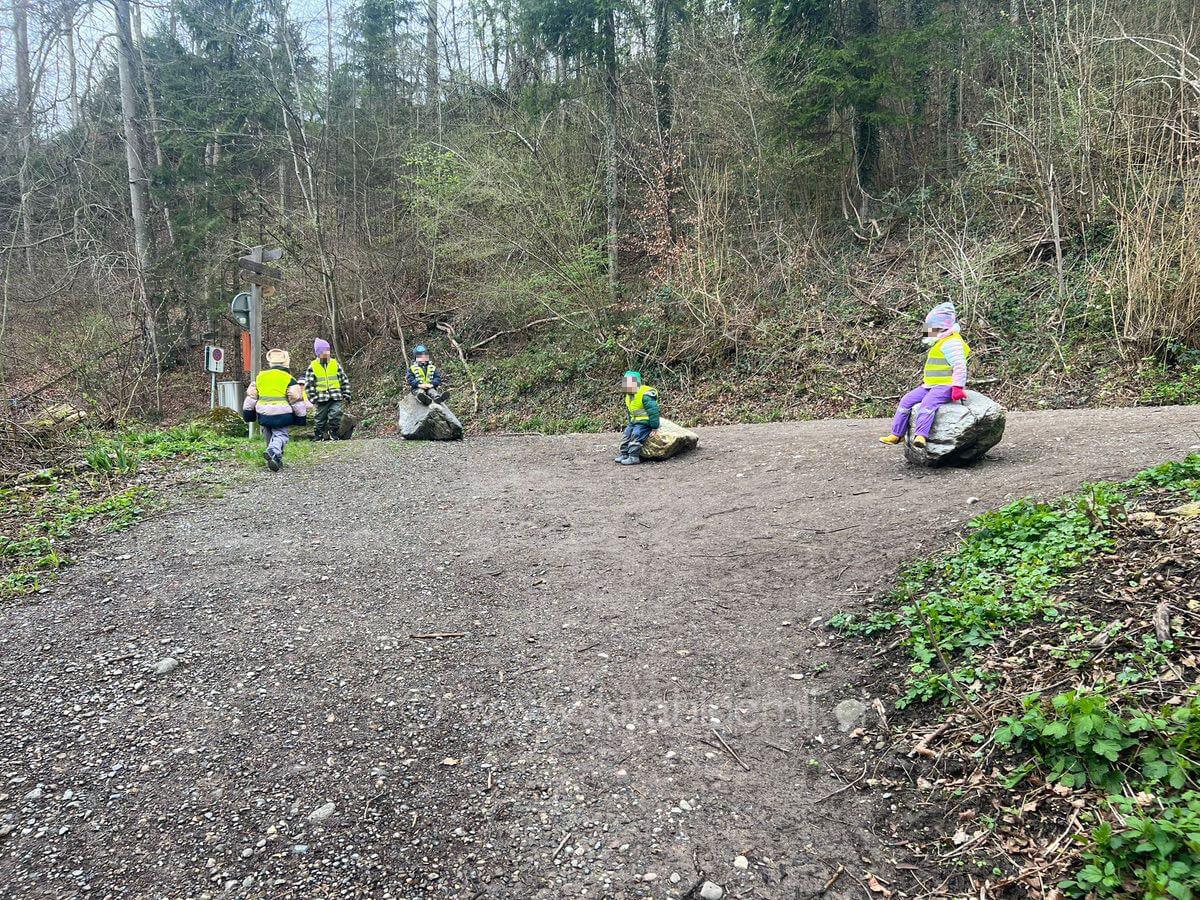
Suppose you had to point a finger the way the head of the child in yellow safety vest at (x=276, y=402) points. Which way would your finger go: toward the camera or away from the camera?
away from the camera

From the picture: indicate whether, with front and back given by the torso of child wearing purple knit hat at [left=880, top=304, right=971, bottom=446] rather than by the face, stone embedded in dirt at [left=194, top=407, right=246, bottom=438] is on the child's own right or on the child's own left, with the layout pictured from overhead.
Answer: on the child's own right

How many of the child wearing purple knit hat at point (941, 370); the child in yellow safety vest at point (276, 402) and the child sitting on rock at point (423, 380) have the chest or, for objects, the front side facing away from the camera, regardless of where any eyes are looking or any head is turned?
1

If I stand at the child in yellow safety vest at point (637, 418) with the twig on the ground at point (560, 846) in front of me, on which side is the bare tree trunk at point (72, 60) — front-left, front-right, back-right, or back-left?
back-right

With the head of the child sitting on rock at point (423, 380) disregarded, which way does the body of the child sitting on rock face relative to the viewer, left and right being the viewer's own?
facing the viewer

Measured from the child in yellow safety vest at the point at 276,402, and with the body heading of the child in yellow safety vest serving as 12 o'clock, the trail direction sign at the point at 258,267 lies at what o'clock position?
The trail direction sign is roughly at 12 o'clock from the child in yellow safety vest.

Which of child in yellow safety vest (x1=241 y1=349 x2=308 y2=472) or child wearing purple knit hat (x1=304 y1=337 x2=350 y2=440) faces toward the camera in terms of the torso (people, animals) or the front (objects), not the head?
the child wearing purple knit hat

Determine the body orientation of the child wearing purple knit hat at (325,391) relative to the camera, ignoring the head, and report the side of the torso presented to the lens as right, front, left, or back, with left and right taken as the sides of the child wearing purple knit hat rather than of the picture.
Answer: front

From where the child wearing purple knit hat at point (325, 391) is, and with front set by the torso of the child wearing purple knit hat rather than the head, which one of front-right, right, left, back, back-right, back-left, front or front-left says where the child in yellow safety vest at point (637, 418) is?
front-left

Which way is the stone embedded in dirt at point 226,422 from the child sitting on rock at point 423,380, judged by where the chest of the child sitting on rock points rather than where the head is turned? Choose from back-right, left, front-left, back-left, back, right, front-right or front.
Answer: right

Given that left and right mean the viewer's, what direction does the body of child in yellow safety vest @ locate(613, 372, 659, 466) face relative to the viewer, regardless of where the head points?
facing the viewer and to the left of the viewer

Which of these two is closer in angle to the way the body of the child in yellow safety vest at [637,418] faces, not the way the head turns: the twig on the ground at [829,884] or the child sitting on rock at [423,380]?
the twig on the ground

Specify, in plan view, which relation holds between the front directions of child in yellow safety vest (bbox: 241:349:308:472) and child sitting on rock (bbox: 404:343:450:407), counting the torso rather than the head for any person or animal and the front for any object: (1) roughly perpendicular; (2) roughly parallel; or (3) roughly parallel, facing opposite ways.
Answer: roughly parallel, facing opposite ways

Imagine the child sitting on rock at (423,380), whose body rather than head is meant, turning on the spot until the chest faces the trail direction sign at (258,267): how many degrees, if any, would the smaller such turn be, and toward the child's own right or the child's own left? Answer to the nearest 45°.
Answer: approximately 45° to the child's own right

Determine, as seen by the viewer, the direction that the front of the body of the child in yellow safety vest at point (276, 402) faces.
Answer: away from the camera
